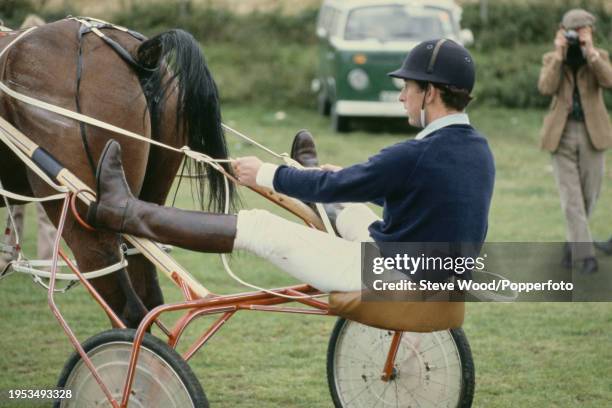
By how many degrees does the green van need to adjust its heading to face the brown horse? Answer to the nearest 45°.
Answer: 0° — it already faces it

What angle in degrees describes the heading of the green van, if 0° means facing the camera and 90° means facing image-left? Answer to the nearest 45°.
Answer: approximately 0°

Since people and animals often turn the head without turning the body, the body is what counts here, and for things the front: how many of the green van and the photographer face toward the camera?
2

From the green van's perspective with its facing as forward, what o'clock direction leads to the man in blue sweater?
The man in blue sweater is roughly at 12 o'clock from the green van.

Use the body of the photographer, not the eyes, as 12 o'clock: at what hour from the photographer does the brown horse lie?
The brown horse is roughly at 1 o'clock from the photographer.
